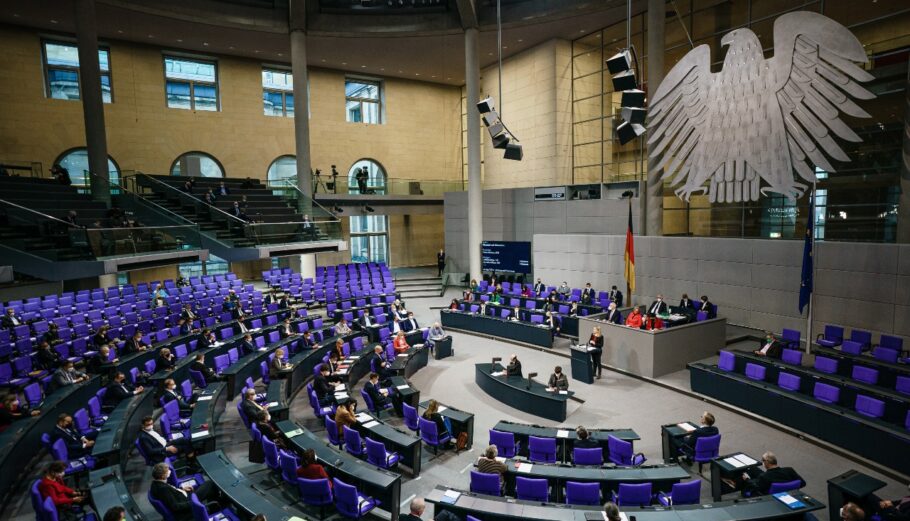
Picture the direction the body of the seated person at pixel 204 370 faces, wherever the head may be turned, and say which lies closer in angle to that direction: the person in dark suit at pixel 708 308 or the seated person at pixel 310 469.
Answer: the person in dark suit

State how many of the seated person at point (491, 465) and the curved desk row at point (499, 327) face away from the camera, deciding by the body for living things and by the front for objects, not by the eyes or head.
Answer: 1

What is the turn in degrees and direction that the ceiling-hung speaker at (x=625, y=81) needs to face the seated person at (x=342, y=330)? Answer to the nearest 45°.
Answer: approximately 45° to its right

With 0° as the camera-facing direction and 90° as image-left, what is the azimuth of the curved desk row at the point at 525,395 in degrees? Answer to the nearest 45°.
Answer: approximately 45°

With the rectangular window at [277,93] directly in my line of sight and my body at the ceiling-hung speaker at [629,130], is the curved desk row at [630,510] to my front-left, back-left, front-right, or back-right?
back-left

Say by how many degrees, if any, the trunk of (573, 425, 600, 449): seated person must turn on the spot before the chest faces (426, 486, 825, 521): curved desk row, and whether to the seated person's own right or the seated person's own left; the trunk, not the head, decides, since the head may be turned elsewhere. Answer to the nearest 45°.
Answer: approximately 180°

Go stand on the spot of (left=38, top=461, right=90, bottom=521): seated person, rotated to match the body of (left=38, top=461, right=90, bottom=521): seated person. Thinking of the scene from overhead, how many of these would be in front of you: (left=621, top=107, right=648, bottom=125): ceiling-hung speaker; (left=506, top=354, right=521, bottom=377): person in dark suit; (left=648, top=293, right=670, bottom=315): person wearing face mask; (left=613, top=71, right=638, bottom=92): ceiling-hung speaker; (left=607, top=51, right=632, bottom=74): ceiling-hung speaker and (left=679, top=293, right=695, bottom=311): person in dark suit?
6

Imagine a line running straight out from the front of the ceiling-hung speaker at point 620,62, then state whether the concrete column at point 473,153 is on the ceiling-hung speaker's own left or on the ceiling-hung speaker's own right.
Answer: on the ceiling-hung speaker's own right

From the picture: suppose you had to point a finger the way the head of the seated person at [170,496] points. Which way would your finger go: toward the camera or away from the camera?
away from the camera

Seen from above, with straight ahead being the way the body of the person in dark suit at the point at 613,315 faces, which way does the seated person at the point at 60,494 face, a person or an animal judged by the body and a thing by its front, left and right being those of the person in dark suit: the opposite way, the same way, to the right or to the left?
the opposite way

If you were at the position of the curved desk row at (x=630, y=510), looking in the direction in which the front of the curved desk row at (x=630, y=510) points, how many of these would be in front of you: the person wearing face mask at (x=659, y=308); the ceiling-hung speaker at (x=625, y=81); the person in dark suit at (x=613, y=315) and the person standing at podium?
4

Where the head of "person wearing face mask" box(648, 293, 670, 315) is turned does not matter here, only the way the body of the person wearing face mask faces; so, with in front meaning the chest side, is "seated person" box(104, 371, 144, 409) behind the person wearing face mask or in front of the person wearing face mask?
in front

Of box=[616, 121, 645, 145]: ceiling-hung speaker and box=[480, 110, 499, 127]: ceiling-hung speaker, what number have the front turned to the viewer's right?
0

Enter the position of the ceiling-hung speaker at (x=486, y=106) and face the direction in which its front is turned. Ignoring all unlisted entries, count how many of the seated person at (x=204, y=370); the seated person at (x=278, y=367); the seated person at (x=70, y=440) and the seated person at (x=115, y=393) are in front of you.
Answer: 4

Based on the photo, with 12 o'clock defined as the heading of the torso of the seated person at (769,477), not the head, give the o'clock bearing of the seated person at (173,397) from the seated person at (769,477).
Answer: the seated person at (173,397) is roughly at 10 o'clock from the seated person at (769,477).

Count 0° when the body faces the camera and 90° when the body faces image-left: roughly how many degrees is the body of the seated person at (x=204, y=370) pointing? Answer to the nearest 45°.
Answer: approximately 270°
